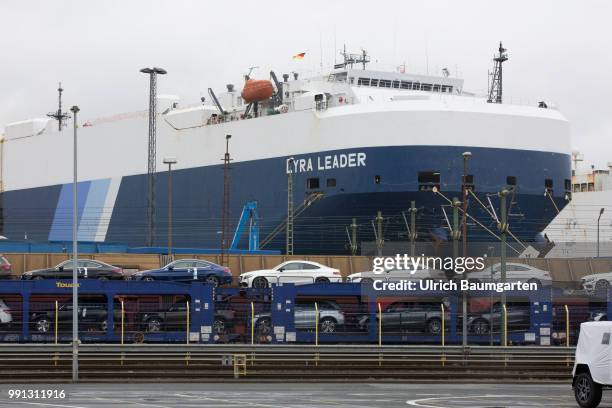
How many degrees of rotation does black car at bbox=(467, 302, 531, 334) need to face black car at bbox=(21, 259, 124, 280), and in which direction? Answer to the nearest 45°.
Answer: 0° — it already faces it

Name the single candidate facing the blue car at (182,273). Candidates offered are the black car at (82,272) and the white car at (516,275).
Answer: the white car

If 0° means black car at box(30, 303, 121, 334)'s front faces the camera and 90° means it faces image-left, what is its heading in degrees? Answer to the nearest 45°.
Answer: approximately 90°

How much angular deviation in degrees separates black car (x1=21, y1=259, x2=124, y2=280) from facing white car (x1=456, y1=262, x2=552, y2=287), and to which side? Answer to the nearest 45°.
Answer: approximately 180°

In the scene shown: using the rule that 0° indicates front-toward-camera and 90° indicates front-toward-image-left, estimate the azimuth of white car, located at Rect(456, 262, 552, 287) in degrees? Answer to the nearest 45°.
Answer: approximately 90°

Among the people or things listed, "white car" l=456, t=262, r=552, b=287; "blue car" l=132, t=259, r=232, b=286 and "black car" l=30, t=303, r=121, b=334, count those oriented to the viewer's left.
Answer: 3
